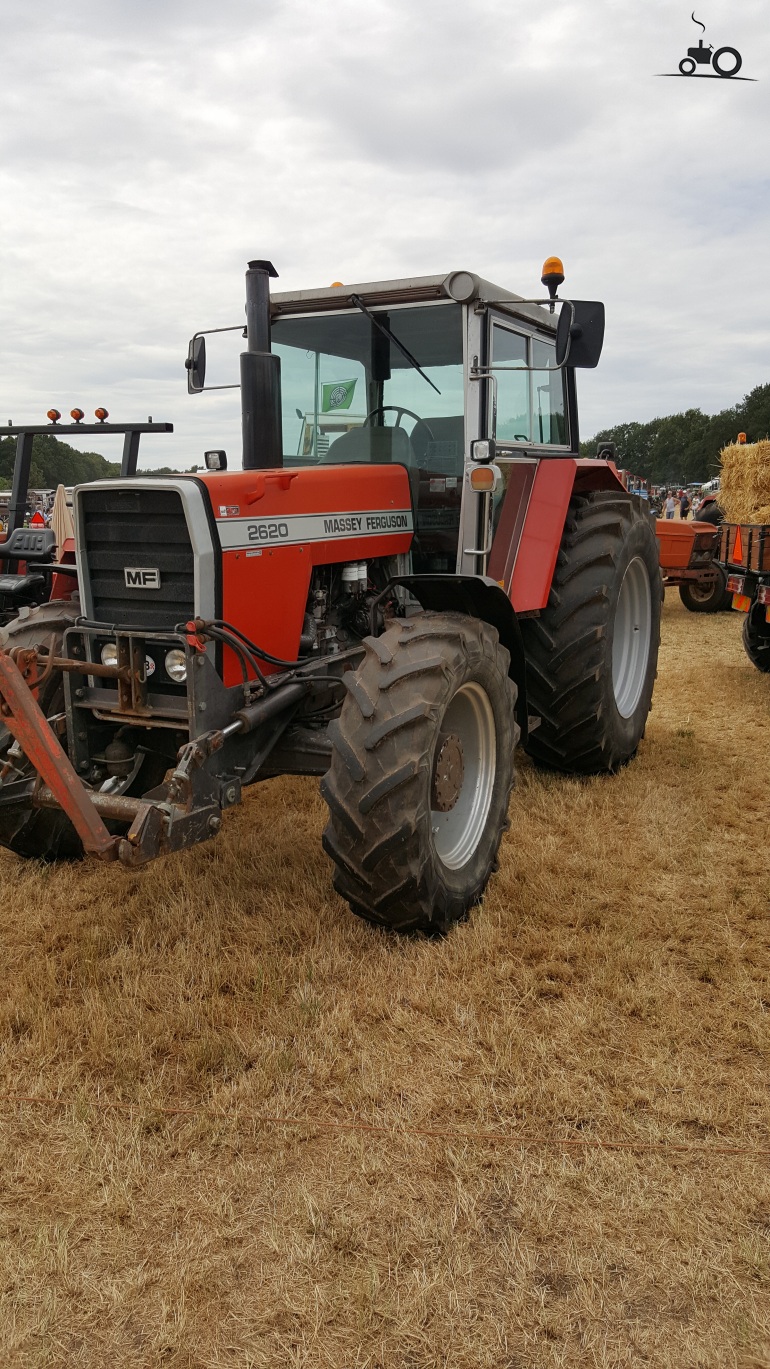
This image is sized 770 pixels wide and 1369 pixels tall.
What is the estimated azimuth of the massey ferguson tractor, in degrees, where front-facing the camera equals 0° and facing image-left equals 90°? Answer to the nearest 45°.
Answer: approximately 45°
